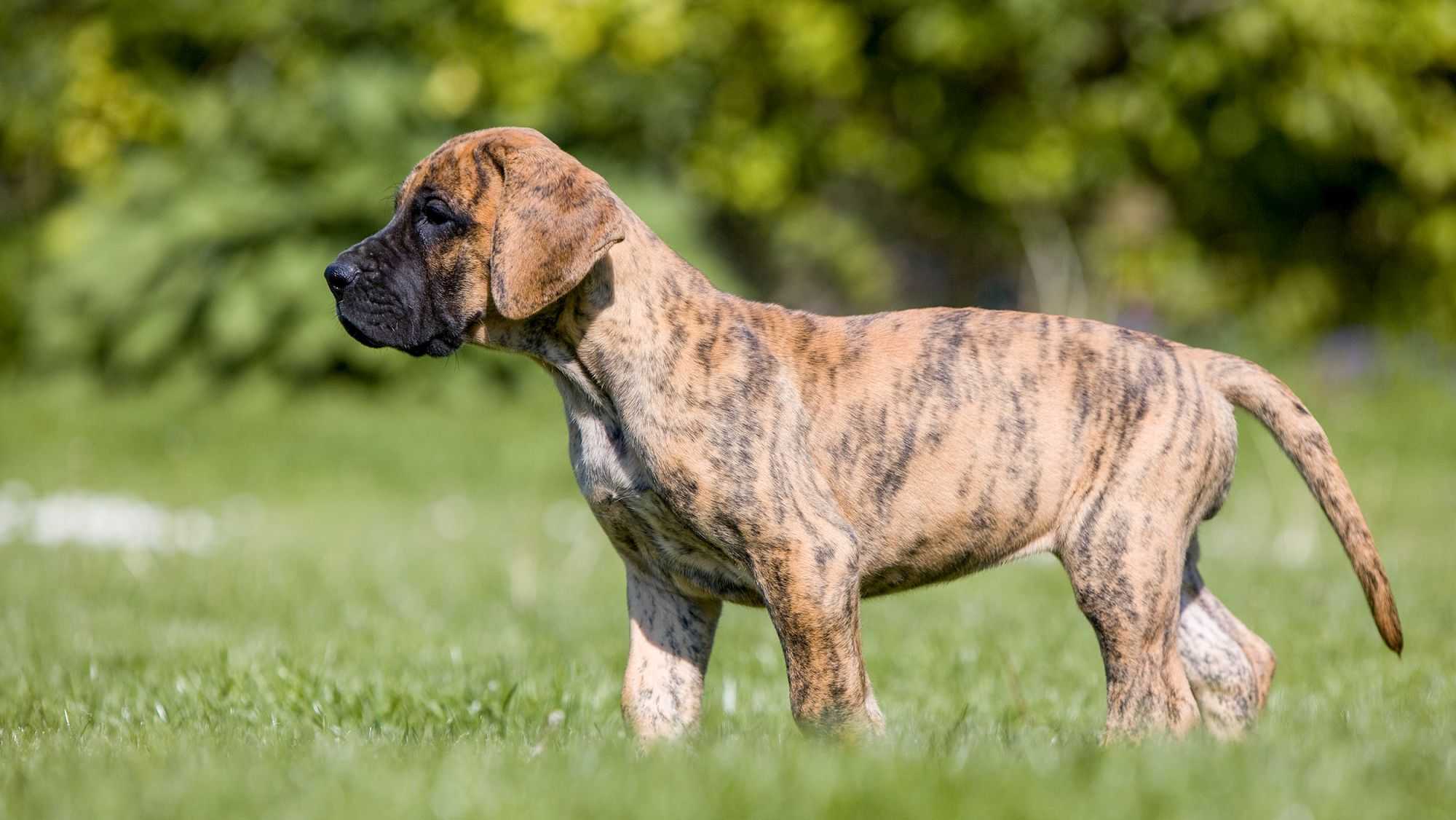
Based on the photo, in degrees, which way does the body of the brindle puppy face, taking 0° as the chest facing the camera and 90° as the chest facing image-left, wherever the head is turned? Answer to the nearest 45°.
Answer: approximately 90°
